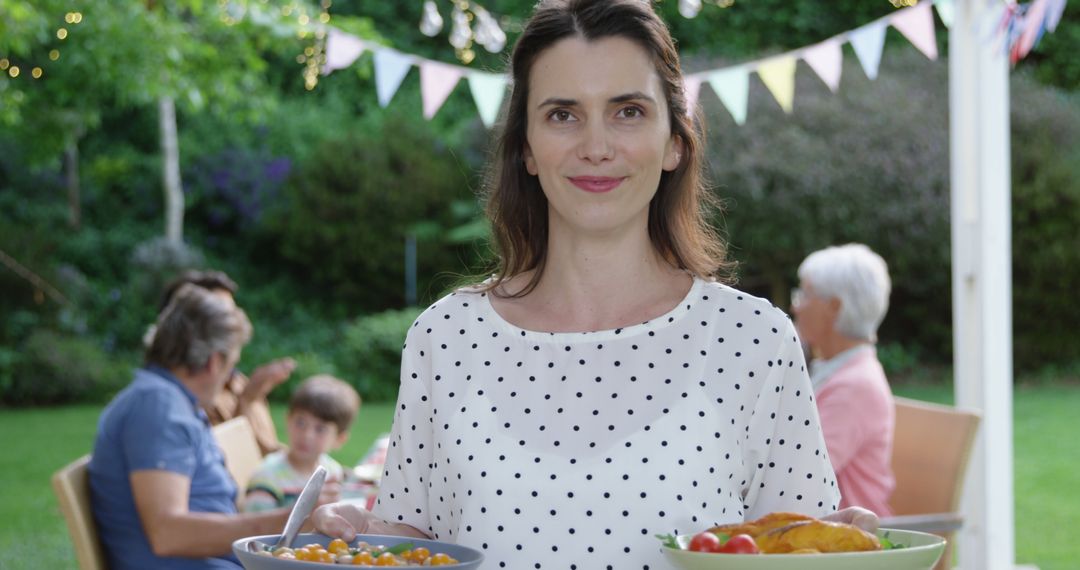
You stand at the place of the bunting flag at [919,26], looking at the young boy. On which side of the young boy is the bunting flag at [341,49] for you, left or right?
right

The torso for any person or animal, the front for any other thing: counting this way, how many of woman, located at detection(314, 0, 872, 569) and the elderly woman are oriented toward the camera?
1

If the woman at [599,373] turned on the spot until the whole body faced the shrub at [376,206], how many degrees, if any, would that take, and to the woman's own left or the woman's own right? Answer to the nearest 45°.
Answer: approximately 180°

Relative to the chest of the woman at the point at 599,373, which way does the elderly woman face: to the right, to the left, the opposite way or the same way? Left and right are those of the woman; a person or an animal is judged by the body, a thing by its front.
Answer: to the right

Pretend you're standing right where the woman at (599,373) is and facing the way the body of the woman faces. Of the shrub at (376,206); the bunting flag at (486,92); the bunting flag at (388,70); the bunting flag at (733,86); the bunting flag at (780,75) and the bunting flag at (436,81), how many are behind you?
6

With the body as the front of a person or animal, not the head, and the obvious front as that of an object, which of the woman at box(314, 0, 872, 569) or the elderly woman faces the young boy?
the elderly woman

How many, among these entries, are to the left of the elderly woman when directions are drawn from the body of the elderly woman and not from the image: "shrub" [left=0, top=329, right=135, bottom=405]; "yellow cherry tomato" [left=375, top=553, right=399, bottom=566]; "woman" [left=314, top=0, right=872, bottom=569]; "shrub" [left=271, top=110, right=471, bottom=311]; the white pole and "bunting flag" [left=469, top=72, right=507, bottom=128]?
2

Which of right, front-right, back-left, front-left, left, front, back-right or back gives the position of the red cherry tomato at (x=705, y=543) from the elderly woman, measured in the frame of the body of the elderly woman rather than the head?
left

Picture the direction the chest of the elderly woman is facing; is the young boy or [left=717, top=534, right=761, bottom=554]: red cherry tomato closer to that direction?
the young boy

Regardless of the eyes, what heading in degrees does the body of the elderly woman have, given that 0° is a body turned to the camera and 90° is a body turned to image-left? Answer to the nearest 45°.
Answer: approximately 90°

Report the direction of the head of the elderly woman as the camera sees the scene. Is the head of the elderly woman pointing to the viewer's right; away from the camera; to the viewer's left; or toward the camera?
to the viewer's left
